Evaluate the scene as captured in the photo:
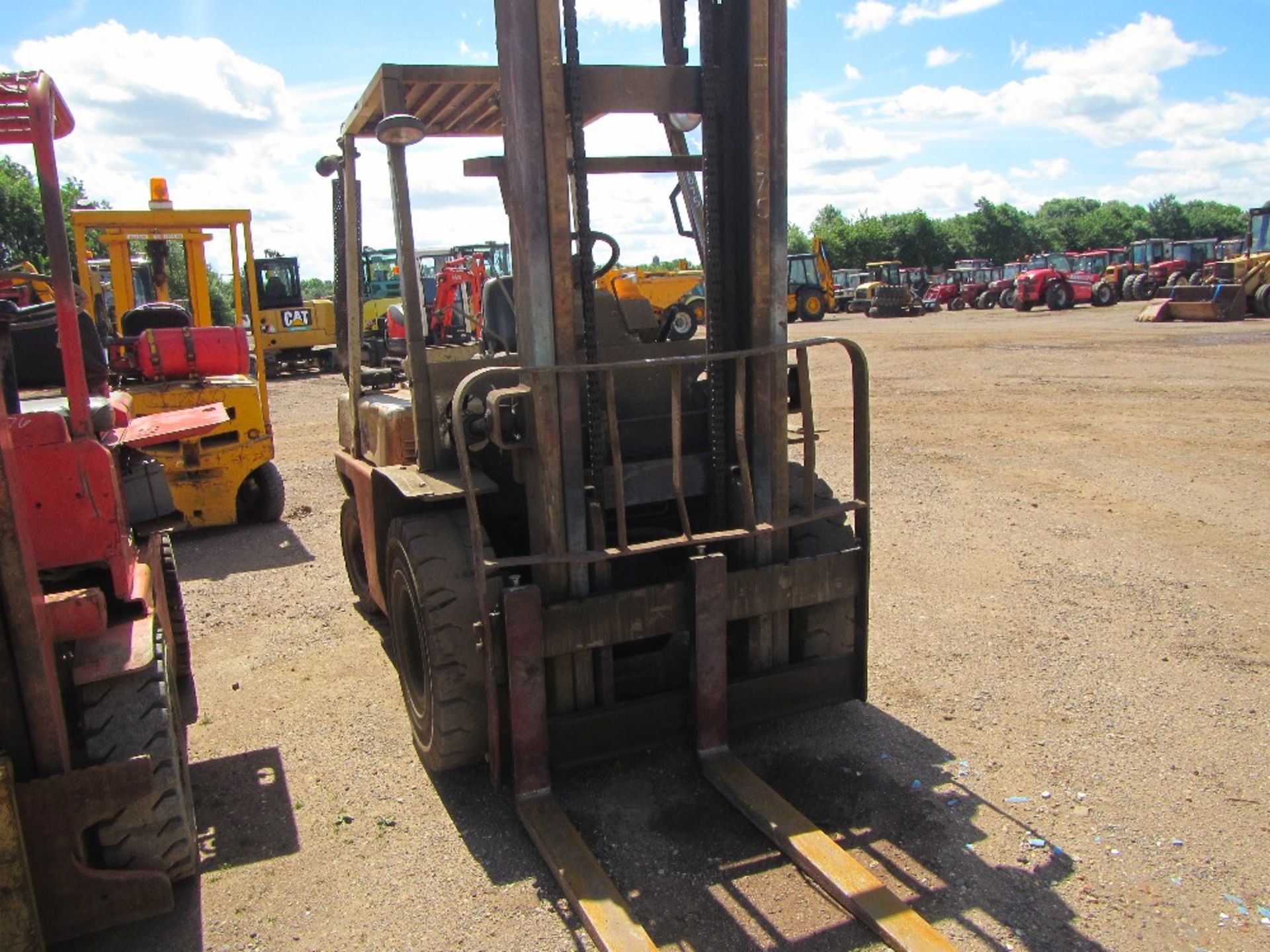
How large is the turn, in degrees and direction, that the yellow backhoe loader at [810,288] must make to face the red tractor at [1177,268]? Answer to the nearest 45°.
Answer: approximately 180°

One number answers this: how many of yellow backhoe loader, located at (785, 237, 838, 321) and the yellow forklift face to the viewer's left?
1

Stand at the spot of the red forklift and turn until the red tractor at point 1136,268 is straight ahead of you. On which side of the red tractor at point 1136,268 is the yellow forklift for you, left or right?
left

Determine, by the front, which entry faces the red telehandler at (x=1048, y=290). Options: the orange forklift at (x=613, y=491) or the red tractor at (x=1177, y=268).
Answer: the red tractor at (x=1177, y=268)

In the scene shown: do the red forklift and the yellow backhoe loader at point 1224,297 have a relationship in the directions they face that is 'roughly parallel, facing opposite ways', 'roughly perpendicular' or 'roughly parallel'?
roughly perpendicular

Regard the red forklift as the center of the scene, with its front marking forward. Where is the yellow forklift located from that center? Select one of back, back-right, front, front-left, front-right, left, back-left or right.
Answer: back

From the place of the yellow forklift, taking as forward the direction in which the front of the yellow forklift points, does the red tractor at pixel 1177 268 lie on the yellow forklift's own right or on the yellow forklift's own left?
on the yellow forklift's own right

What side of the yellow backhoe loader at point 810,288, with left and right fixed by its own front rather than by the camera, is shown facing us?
left

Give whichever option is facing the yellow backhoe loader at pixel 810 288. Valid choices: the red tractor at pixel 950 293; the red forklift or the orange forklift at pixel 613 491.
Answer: the red tractor

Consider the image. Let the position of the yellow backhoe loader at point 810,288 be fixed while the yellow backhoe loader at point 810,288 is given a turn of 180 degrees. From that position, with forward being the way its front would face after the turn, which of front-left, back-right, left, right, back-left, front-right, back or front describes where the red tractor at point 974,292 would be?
front-left

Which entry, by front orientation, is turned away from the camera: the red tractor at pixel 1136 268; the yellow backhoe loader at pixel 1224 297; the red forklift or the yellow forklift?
the yellow forklift
